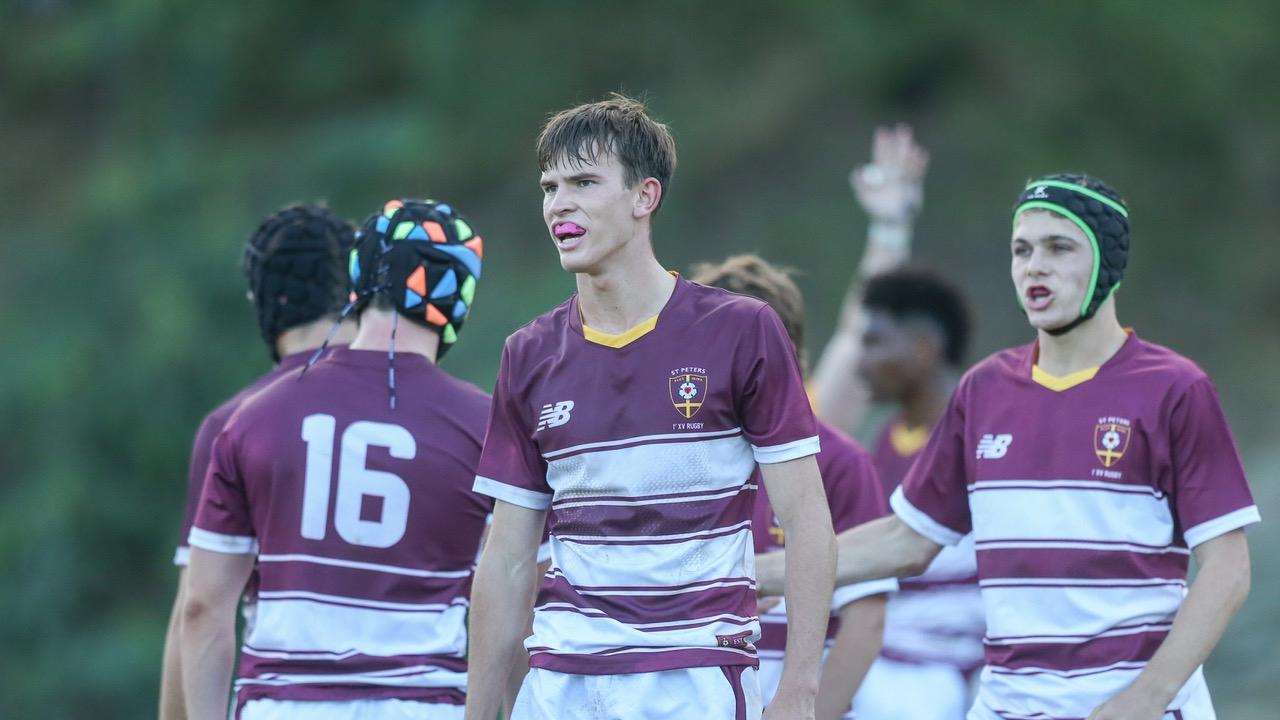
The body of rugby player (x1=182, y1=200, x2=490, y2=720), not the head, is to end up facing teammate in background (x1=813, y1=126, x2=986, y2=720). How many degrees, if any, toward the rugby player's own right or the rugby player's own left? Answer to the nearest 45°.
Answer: approximately 45° to the rugby player's own right

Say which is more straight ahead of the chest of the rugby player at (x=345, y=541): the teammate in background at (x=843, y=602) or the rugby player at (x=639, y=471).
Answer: the teammate in background

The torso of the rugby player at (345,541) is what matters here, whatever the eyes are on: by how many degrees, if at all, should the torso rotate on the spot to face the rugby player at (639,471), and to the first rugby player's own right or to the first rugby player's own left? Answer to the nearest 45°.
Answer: approximately 135° to the first rugby player's own right

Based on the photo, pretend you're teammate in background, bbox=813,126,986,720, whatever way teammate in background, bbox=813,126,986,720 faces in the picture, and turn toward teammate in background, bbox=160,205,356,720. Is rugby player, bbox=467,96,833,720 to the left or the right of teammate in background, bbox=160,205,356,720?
left

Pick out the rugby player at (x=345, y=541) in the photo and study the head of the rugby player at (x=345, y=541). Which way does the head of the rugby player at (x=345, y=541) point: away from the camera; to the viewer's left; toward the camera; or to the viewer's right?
away from the camera

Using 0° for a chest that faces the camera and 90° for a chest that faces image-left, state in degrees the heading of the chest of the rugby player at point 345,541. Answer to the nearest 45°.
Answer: approximately 180°

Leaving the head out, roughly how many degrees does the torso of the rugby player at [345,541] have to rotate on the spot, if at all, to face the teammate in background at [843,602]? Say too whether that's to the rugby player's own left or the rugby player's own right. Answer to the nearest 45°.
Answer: approximately 90° to the rugby player's own right
